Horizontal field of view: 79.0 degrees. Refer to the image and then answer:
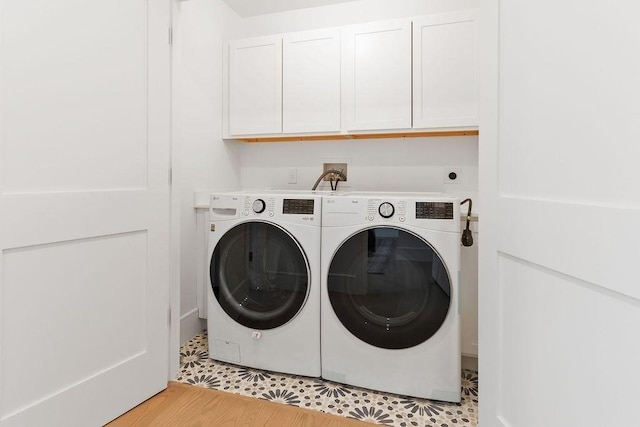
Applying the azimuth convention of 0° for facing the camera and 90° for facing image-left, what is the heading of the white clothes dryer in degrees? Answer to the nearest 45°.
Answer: approximately 0°

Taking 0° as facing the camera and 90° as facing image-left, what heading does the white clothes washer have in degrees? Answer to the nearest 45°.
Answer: approximately 45°
